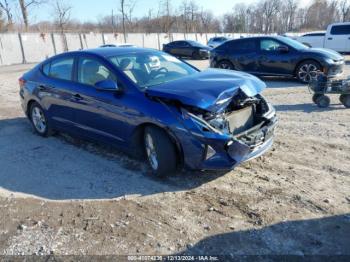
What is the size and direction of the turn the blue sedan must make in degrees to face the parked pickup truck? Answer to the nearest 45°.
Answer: approximately 90° to its left

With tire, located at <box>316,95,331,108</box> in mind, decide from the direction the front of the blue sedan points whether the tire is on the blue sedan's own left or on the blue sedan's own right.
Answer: on the blue sedan's own left

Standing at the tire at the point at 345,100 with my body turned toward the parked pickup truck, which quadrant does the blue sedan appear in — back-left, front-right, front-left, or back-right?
back-left

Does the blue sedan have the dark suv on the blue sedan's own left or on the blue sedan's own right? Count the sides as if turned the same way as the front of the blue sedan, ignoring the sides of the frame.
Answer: on the blue sedan's own left

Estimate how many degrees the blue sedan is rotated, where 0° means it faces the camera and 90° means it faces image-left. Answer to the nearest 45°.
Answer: approximately 315°

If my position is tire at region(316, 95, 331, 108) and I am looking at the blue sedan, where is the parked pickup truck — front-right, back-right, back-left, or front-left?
back-right

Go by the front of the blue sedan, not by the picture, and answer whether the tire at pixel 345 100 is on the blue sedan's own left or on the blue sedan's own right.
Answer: on the blue sedan's own left

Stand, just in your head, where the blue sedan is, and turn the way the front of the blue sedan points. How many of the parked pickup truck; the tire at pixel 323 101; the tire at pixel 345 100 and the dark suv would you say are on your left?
4

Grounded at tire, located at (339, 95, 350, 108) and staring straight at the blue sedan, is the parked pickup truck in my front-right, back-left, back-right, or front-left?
back-right
